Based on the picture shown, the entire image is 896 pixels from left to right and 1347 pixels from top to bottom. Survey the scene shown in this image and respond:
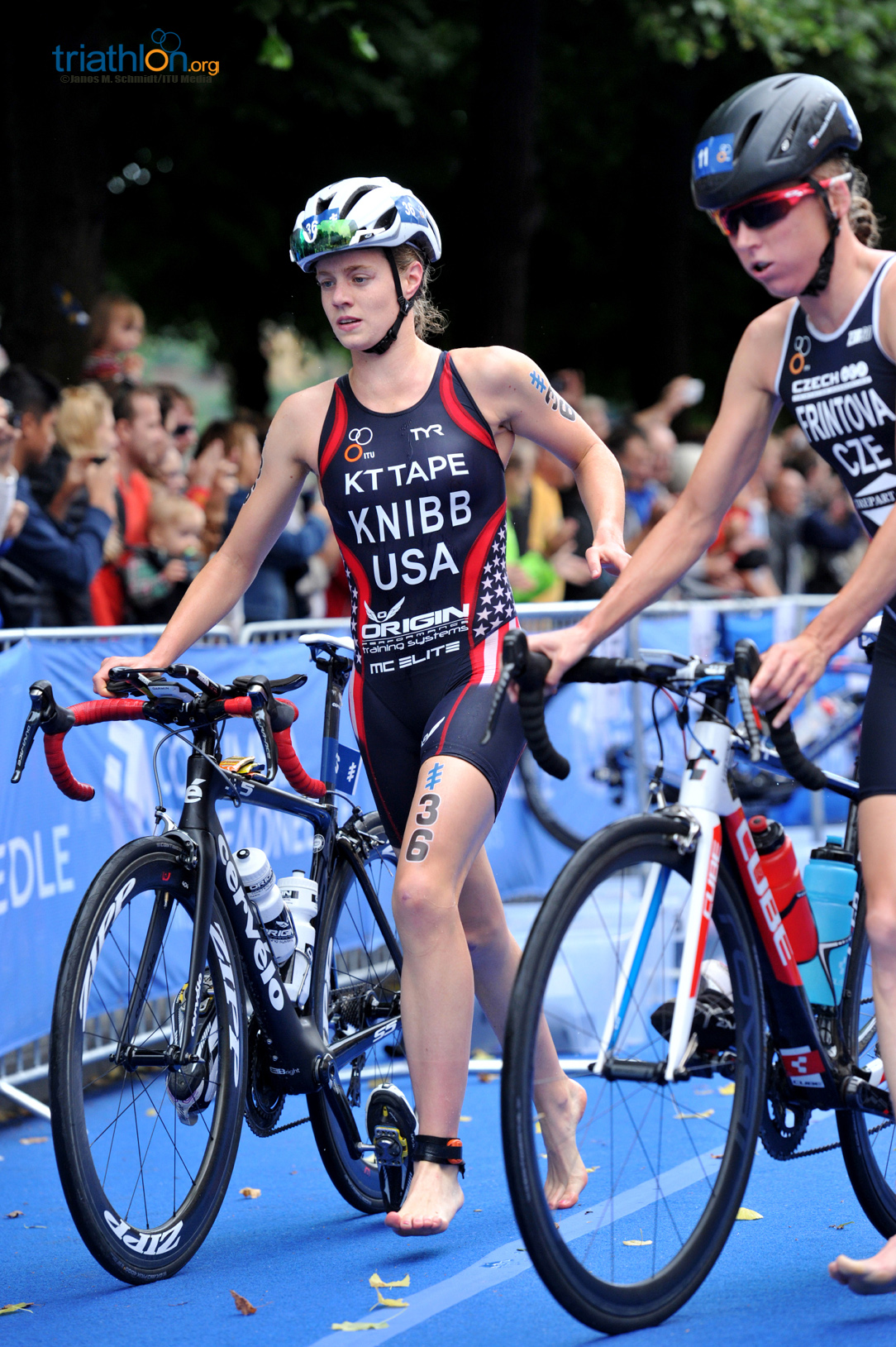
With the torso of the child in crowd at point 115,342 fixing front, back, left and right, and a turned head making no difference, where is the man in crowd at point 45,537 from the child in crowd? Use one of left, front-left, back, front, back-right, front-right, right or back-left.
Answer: front-right

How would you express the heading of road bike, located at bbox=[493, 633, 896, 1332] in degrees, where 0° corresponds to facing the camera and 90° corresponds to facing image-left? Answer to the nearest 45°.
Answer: approximately 45°

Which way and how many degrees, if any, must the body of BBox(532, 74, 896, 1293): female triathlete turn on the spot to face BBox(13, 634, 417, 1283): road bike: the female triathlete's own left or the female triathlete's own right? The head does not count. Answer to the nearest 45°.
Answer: approximately 45° to the female triathlete's own right

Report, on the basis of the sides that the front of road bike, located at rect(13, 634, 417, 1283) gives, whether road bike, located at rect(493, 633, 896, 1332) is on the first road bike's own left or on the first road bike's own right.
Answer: on the first road bike's own left

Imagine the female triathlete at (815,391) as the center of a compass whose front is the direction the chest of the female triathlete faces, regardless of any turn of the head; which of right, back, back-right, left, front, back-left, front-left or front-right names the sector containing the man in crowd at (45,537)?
right
